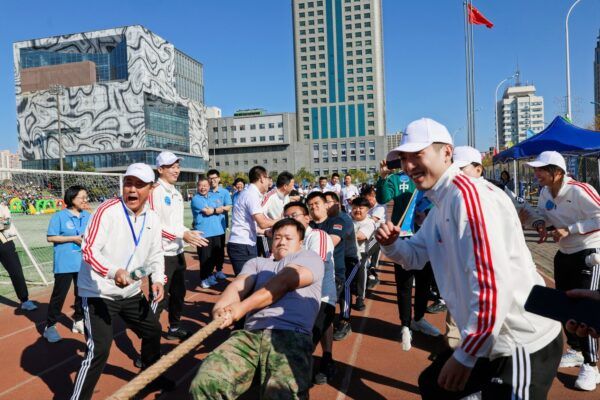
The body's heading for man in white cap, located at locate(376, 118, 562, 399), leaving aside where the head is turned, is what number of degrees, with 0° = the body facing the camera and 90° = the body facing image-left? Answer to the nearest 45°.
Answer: approximately 45°

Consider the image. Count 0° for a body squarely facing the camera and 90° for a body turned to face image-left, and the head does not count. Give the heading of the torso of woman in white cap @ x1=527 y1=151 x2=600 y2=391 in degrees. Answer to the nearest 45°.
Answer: approximately 45°

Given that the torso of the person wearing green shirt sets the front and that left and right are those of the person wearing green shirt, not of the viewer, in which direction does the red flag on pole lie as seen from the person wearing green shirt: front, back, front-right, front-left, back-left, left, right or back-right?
back-left

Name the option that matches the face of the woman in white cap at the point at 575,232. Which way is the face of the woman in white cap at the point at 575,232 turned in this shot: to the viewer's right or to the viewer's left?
to the viewer's left

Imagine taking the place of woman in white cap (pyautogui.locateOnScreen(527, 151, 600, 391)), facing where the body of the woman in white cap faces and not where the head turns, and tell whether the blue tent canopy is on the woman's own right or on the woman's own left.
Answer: on the woman's own right

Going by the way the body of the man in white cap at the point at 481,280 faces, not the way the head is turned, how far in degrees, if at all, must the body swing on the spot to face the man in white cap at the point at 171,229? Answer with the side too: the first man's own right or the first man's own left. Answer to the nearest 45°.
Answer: approximately 90° to the first man's own right

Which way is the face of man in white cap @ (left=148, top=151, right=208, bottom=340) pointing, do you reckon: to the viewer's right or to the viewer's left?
to the viewer's right

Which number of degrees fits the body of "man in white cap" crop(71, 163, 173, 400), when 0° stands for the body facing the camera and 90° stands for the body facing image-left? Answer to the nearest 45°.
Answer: approximately 315°
